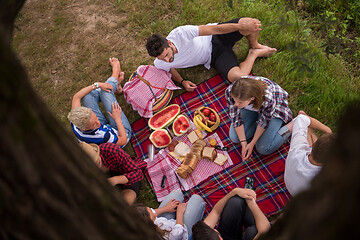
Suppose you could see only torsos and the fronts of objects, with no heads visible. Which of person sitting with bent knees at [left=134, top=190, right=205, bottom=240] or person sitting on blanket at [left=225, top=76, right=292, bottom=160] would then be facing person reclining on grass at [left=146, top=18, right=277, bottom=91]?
the person sitting with bent knees

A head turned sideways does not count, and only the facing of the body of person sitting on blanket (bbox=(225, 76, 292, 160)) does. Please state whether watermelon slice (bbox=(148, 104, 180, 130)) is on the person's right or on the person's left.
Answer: on the person's right

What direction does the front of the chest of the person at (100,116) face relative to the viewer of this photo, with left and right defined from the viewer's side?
facing away from the viewer and to the right of the viewer

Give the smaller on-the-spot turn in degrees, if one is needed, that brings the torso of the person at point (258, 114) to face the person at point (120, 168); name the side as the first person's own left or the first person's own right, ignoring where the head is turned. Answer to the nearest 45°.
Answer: approximately 45° to the first person's own right

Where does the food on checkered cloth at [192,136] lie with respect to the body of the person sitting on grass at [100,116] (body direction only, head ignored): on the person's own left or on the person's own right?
on the person's own right

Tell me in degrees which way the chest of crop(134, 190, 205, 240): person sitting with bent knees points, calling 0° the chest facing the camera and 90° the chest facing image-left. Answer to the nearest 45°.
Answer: approximately 225°
